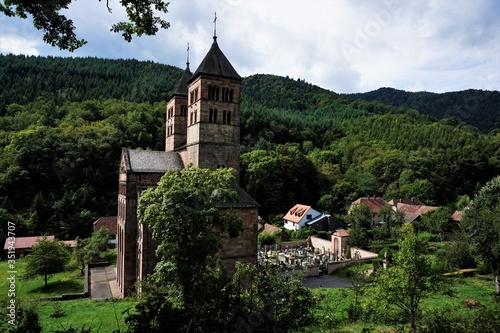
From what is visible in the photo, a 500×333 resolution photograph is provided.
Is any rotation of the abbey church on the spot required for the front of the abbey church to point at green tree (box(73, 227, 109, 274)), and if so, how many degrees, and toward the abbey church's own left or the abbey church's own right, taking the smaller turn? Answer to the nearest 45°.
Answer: approximately 45° to the abbey church's own right

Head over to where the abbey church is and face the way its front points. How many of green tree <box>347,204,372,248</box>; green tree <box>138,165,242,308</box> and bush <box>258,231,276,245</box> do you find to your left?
1

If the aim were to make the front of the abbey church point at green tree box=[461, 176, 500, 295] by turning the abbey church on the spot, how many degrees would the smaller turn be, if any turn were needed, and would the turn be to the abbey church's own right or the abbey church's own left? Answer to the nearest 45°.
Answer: approximately 180°

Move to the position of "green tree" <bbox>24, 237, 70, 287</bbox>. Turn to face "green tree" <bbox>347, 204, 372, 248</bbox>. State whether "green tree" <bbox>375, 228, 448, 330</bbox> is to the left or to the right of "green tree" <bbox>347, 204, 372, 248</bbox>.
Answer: right

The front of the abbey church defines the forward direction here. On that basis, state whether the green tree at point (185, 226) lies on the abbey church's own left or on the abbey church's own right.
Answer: on the abbey church's own left

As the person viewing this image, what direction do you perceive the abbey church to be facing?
facing to the left of the viewer

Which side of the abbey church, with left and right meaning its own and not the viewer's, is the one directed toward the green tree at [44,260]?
front
